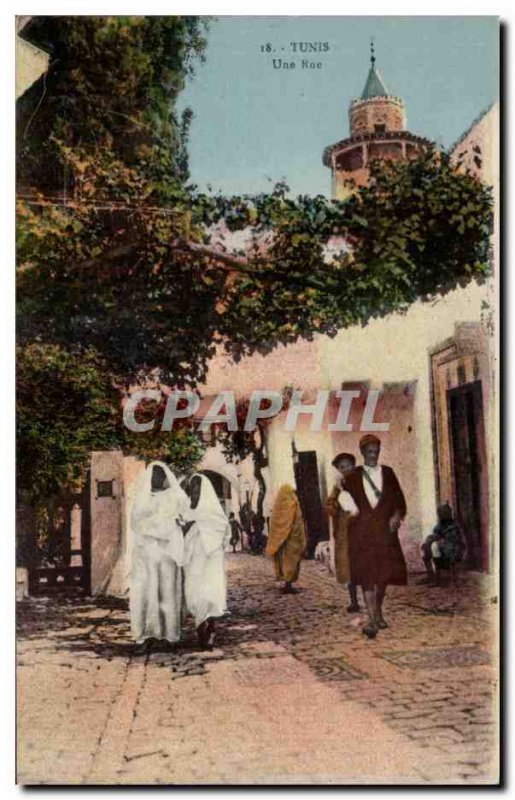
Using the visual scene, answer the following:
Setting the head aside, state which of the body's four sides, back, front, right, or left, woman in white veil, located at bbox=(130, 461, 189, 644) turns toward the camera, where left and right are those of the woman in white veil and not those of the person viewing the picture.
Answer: front

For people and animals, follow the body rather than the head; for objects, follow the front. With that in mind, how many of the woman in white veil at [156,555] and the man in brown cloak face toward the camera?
2

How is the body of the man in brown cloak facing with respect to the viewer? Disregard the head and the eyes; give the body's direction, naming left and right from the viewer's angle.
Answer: facing the viewer

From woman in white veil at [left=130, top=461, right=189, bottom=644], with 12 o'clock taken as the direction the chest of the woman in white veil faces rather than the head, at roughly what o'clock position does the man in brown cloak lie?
The man in brown cloak is roughly at 9 o'clock from the woman in white veil.
